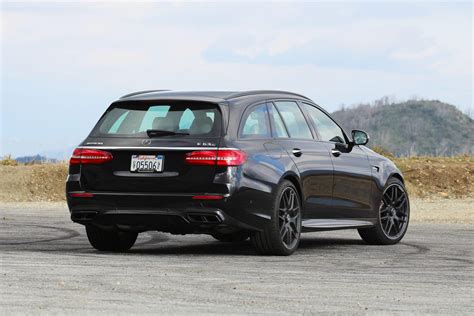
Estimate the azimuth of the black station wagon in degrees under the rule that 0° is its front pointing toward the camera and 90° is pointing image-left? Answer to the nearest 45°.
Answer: approximately 225°
